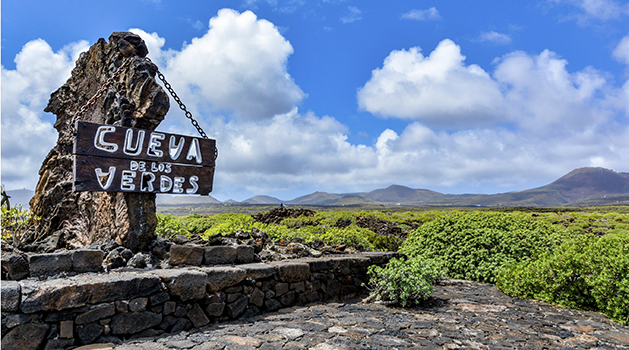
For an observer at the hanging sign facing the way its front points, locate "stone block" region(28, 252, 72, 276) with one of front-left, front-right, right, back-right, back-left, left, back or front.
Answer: right

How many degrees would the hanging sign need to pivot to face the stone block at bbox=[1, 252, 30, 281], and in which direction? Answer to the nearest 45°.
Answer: approximately 90° to its right

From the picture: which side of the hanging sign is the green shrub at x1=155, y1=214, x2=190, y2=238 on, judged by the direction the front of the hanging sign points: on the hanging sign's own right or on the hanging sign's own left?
on the hanging sign's own left

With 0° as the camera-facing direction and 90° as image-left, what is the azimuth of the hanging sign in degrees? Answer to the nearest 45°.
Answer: approximately 315°

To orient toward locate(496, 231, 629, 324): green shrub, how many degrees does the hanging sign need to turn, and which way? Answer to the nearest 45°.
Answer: approximately 45° to its left
